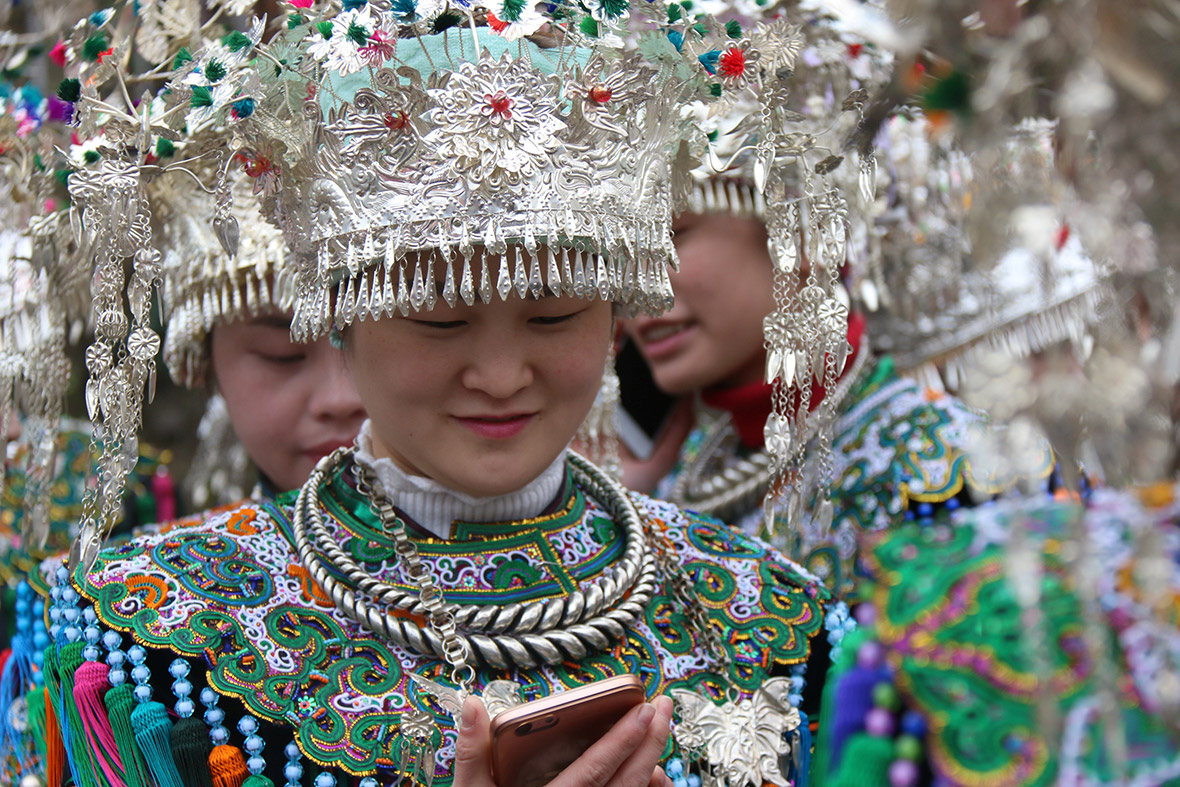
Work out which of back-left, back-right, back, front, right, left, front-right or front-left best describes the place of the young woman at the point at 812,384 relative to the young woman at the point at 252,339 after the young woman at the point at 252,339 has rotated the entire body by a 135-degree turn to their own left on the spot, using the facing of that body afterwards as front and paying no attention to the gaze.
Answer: right

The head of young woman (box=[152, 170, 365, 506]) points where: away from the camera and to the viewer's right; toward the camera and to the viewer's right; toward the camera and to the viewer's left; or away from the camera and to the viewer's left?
toward the camera and to the viewer's right

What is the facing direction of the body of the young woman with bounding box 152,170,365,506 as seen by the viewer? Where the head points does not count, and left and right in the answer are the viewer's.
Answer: facing the viewer and to the right of the viewer

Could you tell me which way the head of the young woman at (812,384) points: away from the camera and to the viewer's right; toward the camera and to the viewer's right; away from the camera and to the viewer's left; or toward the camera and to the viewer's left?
toward the camera and to the viewer's left

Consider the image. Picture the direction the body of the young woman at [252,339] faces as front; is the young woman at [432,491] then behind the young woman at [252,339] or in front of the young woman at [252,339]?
in front
